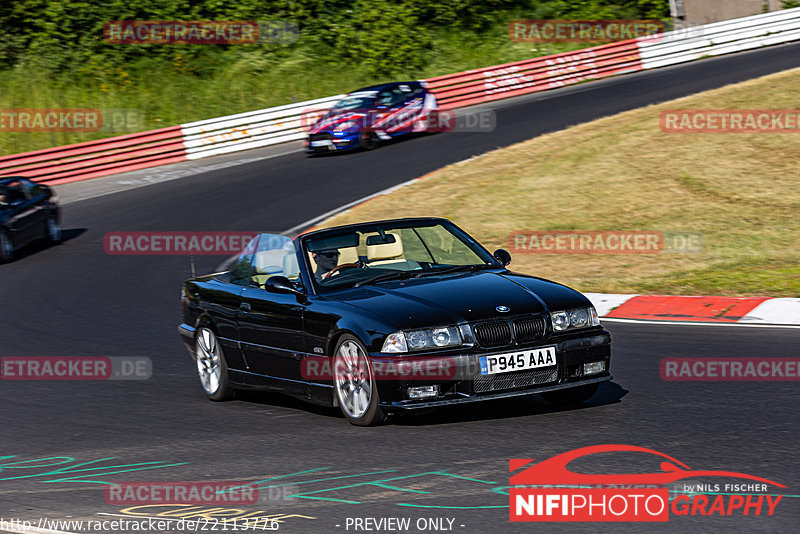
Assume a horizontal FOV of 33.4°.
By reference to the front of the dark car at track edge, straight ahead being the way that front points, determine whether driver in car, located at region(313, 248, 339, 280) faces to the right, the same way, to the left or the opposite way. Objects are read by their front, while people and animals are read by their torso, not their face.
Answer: to the left

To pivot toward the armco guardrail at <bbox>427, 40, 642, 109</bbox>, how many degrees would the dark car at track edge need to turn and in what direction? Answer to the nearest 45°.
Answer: approximately 180°

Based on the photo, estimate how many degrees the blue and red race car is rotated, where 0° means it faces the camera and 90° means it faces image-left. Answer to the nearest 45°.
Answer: approximately 45°

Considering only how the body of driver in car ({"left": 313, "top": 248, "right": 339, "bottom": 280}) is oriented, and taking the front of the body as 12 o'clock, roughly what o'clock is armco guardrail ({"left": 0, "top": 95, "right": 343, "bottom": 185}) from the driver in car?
The armco guardrail is roughly at 7 o'clock from the driver in car.

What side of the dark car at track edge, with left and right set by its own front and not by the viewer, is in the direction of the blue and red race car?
back

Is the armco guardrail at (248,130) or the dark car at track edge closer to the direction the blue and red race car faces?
the dark car at track edge

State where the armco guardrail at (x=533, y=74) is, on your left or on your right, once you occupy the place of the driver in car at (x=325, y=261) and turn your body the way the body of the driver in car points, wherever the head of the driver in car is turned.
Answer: on your left

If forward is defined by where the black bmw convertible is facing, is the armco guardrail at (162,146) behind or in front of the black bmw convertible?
behind

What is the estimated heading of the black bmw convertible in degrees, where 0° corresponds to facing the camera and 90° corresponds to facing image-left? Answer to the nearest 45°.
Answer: approximately 315°

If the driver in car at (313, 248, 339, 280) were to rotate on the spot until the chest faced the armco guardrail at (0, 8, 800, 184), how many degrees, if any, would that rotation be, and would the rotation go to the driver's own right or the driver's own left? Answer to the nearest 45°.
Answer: approximately 135° to the driver's own left

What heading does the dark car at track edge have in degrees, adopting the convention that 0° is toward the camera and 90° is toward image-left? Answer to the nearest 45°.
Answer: approximately 45°

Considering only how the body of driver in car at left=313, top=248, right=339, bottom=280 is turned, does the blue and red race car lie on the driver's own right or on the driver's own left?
on the driver's own left

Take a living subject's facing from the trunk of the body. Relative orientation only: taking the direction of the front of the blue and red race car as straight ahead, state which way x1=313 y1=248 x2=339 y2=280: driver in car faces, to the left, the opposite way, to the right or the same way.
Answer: to the left

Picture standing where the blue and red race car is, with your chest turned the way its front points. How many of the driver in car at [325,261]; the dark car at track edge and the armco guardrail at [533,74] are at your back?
1
